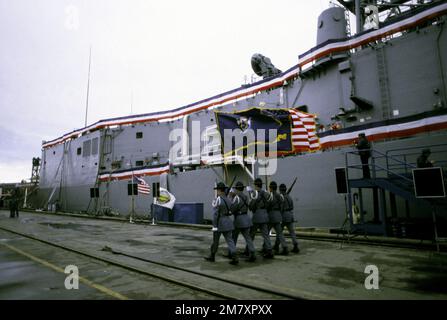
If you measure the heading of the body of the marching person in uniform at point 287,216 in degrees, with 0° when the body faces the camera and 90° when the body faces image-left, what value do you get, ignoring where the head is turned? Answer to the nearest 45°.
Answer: approximately 90°

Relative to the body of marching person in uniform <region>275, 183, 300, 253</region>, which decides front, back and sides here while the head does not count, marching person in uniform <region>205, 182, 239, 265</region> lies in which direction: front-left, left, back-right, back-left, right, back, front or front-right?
front-left

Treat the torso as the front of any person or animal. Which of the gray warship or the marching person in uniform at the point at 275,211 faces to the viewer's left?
the marching person in uniform

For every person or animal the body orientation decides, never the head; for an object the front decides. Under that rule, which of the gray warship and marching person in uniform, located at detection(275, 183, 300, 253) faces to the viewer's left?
the marching person in uniform

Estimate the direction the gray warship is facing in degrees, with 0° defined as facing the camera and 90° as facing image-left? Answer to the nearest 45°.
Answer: approximately 315°

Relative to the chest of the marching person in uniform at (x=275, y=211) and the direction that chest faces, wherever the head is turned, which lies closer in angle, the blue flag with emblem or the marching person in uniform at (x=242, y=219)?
the marching person in uniform

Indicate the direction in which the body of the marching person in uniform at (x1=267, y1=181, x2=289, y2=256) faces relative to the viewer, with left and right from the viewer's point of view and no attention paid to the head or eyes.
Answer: facing to the left of the viewer
